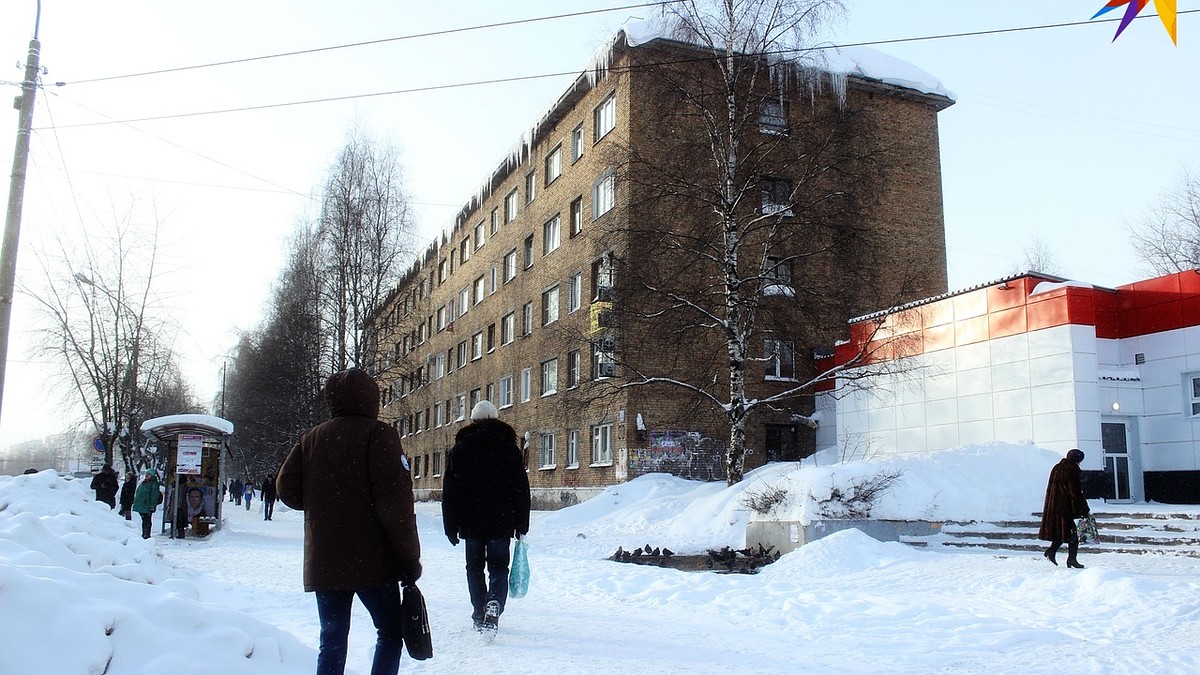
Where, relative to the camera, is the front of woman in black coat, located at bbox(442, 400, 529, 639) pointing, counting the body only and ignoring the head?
away from the camera

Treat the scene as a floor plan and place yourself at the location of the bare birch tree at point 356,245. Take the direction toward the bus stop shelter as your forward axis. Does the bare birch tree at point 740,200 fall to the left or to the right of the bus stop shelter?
left

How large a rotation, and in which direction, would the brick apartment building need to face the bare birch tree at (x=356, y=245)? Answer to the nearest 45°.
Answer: approximately 45° to its right

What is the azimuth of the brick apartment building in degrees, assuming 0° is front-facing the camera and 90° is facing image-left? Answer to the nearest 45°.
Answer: approximately 45°

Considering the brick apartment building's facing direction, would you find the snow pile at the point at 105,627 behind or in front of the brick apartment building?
in front

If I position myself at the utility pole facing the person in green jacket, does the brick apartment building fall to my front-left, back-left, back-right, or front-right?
front-right

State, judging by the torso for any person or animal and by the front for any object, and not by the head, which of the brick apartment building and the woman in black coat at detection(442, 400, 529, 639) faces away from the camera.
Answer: the woman in black coat

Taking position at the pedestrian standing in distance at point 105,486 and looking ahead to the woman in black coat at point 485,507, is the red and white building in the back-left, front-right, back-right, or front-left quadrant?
front-left

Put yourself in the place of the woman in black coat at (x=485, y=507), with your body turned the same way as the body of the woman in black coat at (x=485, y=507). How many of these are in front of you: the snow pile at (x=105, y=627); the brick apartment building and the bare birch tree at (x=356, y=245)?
2

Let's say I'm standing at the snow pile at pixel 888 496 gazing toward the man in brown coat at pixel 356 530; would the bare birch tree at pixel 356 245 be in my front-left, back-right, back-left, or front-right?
back-right

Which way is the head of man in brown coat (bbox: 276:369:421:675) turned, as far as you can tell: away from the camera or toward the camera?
away from the camera

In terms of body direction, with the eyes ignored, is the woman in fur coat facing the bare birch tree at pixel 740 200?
no
